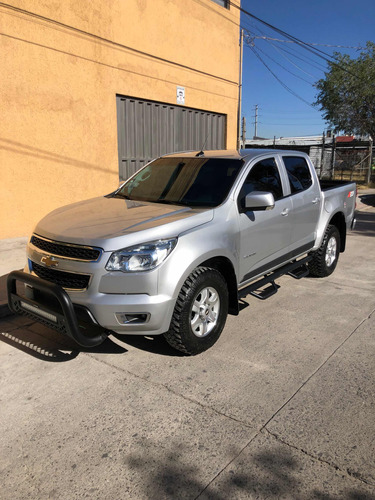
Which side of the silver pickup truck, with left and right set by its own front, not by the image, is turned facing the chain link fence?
back

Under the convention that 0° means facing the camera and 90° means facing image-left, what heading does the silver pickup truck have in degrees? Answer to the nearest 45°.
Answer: approximately 45°

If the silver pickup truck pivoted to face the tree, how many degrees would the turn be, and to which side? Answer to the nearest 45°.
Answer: approximately 180°

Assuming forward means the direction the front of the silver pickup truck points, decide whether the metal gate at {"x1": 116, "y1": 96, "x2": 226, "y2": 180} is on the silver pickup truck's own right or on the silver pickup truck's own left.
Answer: on the silver pickup truck's own right
